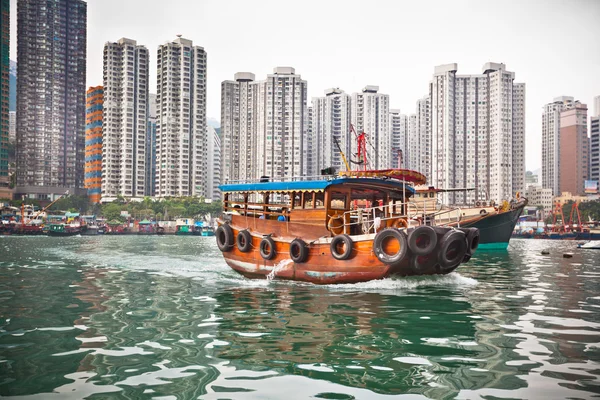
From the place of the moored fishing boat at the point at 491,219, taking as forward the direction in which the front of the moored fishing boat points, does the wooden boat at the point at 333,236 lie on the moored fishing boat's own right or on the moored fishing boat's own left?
on the moored fishing boat's own right

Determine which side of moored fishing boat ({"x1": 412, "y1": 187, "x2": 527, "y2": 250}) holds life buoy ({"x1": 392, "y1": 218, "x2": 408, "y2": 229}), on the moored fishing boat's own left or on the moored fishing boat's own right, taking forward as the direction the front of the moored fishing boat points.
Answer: on the moored fishing boat's own right

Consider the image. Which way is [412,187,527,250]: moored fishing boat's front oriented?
to the viewer's right
